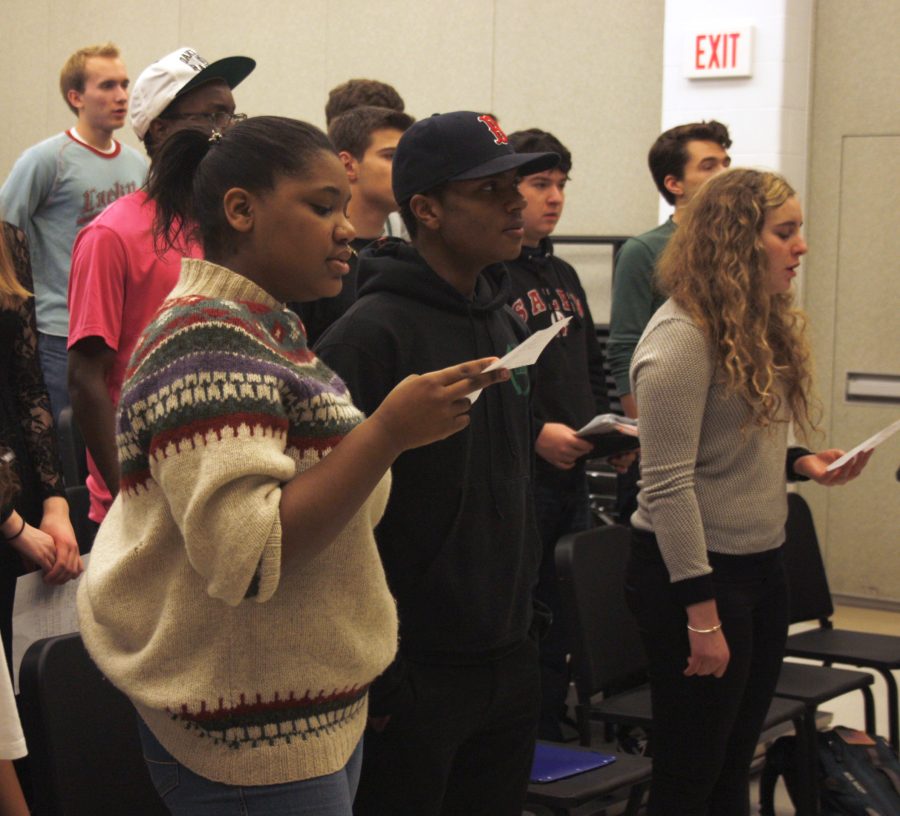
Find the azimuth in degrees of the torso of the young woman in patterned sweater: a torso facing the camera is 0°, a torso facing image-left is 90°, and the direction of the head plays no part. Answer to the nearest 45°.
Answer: approximately 270°

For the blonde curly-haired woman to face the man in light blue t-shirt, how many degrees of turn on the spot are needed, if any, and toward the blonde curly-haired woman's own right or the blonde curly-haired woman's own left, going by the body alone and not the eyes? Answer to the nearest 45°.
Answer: approximately 135° to the blonde curly-haired woman's own left

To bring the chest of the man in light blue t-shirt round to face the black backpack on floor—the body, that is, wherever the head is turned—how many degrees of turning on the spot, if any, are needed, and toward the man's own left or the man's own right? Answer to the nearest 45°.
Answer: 0° — they already face it

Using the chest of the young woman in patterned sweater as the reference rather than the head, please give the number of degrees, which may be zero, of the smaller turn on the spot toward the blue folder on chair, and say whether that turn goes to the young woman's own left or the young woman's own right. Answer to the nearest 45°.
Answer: approximately 45° to the young woman's own left

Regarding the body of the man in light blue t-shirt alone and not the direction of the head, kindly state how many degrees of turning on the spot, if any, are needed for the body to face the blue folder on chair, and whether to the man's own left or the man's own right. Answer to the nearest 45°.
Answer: approximately 45° to the man's own right

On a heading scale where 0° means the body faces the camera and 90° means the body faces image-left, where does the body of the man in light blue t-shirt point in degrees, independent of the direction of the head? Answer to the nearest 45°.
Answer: approximately 315°

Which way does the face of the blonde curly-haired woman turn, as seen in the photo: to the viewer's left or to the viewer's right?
to the viewer's right

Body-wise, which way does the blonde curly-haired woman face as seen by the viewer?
to the viewer's right

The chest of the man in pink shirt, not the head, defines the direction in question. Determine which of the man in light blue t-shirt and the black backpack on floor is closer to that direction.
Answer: the black backpack on floor

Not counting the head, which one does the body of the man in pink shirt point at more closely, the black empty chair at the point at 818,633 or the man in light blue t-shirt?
the black empty chair

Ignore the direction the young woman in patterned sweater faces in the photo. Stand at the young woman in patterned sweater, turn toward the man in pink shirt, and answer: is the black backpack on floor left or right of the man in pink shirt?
right
